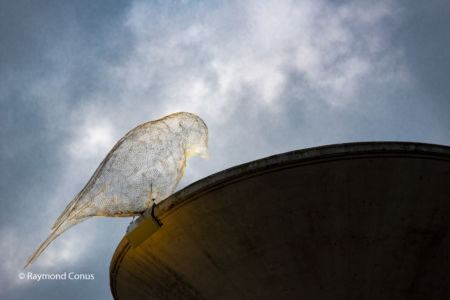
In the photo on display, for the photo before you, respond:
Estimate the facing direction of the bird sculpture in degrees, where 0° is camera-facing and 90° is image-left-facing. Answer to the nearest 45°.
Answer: approximately 270°
